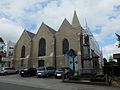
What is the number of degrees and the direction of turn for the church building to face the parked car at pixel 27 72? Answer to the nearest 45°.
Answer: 0° — it already faces it
